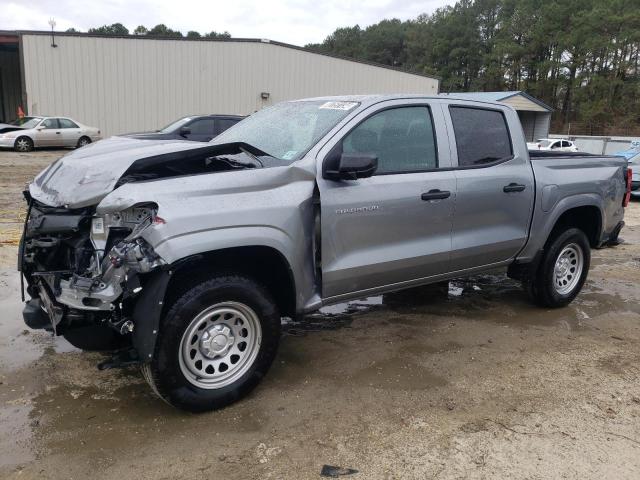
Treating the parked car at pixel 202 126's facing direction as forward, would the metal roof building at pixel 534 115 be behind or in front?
behind

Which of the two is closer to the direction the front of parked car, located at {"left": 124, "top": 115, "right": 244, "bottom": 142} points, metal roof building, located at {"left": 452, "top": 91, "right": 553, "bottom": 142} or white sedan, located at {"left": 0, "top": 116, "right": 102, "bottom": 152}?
the white sedan

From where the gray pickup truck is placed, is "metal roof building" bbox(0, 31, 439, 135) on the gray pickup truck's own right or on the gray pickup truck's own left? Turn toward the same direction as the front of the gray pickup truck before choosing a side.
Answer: on the gray pickup truck's own right

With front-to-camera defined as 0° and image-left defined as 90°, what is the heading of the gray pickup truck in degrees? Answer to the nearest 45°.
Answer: approximately 45°

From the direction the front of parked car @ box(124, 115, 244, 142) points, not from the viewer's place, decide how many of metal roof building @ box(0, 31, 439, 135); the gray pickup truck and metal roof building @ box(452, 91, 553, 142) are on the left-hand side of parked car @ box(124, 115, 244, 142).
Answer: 1

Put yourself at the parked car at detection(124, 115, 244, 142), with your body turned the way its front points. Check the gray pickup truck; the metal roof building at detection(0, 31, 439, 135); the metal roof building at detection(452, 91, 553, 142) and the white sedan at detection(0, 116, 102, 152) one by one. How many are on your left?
1

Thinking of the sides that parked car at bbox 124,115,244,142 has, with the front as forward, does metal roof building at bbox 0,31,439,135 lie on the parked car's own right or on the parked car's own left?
on the parked car's own right

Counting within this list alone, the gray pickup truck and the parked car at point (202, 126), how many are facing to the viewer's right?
0

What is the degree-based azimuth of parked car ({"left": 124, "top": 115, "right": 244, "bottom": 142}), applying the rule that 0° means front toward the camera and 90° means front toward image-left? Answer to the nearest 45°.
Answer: approximately 90°

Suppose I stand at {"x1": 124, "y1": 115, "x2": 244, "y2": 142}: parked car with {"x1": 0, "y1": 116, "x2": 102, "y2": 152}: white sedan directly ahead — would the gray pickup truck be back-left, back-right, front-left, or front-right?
back-left

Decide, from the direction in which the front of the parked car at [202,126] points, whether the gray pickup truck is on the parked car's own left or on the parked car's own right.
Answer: on the parked car's own left

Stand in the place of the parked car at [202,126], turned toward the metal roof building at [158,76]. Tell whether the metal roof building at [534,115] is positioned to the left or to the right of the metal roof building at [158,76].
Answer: right
